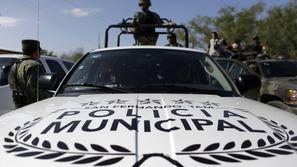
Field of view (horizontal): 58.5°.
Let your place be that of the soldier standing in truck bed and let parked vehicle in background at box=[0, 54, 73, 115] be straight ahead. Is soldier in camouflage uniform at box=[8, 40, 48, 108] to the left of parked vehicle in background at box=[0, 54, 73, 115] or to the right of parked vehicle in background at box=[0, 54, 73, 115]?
left

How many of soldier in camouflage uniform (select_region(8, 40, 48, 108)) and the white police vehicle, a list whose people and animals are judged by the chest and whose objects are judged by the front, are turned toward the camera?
1

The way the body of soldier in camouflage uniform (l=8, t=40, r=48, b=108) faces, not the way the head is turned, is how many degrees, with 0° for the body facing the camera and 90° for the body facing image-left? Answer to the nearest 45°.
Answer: approximately 225°
